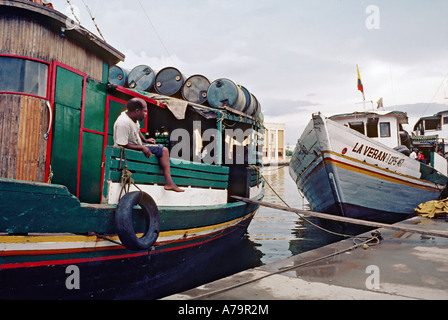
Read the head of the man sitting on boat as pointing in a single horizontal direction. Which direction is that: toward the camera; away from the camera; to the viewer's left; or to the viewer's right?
to the viewer's right

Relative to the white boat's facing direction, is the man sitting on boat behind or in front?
in front

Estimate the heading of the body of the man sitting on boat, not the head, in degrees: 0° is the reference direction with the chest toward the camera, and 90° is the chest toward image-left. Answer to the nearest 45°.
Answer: approximately 270°

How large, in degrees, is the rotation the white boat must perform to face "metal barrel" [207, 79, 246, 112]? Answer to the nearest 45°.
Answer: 0° — it already faces it

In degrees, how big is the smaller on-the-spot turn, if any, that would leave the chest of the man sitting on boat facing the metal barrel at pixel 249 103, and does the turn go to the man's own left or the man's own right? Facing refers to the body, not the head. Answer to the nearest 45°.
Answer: approximately 45° to the man's own left

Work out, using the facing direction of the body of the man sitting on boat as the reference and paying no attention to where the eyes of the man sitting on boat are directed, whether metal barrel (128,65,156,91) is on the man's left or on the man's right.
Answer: on the man's left

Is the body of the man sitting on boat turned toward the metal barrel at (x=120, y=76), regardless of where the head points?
no

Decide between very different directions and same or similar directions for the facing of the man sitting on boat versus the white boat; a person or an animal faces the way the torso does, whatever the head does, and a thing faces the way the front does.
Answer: very different directions

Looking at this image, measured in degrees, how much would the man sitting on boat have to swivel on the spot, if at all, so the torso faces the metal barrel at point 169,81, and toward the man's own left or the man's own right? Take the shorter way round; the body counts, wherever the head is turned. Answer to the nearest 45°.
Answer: approximately 90° to the man's own left
